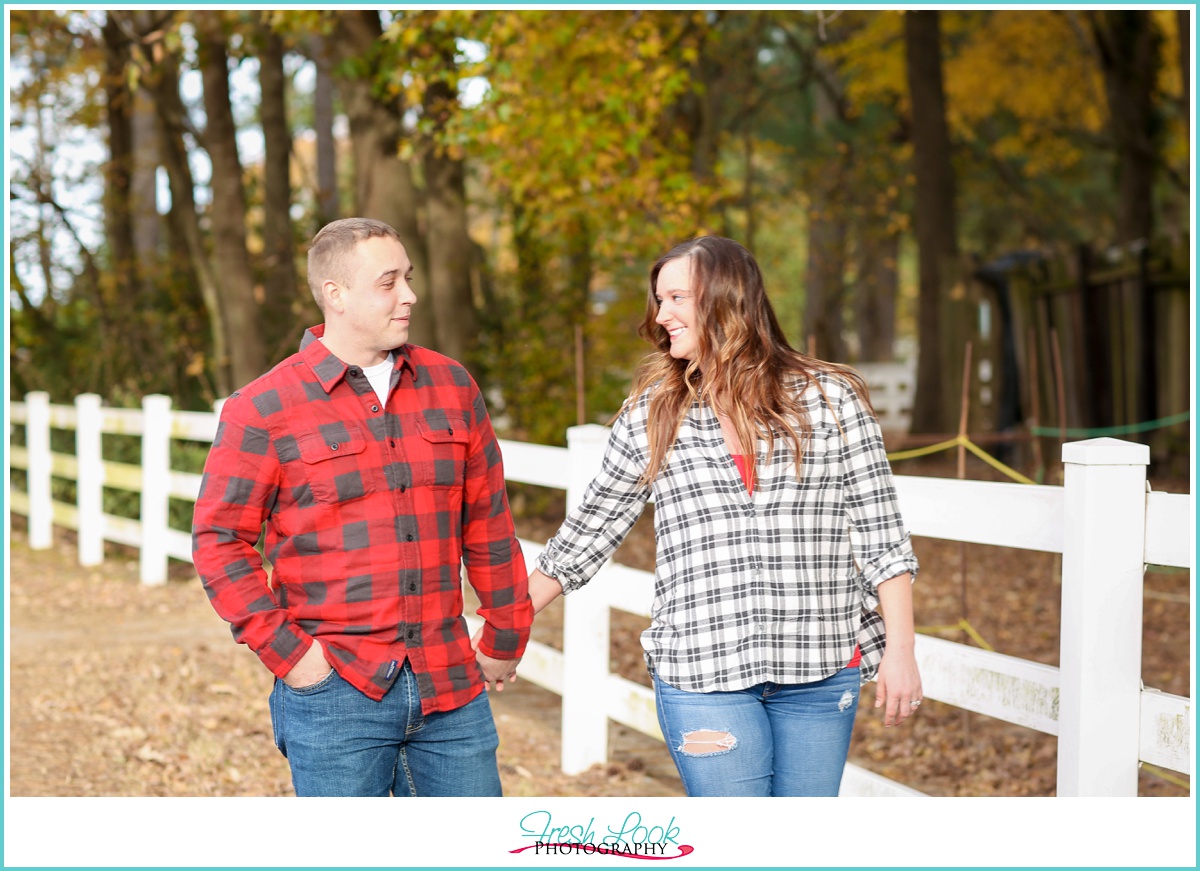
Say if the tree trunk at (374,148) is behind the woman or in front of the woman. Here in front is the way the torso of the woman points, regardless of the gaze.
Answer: behind

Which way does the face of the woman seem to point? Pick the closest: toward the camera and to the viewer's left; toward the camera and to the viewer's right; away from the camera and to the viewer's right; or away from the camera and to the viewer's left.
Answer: toward the camera and to the viewer's left

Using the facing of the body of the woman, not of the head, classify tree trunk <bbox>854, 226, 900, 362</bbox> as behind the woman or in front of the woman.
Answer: behind

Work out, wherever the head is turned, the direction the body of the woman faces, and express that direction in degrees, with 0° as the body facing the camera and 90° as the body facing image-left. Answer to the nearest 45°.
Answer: approximately 0°

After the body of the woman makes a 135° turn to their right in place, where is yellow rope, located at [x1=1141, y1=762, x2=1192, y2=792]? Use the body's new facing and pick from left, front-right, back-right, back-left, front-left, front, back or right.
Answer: right

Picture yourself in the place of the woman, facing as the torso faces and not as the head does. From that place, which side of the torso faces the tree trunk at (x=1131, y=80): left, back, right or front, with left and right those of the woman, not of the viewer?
back

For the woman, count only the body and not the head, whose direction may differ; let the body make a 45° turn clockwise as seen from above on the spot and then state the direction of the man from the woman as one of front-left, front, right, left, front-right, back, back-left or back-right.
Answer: front-right

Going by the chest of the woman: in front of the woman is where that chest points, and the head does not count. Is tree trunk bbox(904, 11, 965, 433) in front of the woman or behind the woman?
behind

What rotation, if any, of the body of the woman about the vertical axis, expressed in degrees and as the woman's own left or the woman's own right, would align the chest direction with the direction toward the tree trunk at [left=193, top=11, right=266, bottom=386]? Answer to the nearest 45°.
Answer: approximately 135° to the woman's own right
